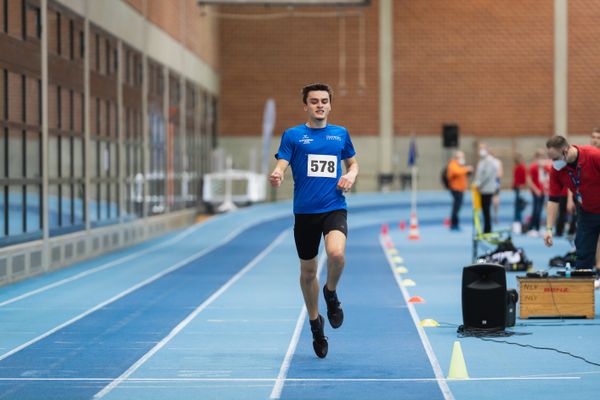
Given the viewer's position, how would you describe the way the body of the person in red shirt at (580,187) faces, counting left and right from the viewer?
facing the viewer and to the left of the viewer

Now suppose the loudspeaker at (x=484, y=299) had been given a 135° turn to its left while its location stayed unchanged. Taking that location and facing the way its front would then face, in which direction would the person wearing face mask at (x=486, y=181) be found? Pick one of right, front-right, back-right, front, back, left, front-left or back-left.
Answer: front-left

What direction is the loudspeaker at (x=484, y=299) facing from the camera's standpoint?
toward the camera

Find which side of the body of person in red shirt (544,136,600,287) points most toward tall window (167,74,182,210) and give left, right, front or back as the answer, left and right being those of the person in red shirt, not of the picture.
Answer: right

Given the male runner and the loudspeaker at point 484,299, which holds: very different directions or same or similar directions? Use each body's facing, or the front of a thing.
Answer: same or similar directions

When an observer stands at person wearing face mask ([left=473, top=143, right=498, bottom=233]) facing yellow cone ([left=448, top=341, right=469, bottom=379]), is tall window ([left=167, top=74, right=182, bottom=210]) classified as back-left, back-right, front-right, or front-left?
back-right

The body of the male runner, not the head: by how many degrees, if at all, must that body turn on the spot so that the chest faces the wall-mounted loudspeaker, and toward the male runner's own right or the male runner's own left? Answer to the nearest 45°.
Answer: approximately 180°

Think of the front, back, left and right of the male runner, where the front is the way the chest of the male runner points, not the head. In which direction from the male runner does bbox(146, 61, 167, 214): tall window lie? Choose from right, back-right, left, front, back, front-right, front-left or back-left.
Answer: back

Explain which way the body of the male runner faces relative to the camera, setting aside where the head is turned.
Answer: toward the camera

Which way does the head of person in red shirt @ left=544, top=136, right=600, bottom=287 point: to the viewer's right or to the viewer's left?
to the viewer's left

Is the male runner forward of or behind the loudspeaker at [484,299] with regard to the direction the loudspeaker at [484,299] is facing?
forward

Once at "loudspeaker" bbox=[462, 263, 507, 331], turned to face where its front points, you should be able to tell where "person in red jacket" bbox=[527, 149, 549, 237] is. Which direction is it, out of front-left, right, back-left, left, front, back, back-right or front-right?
back

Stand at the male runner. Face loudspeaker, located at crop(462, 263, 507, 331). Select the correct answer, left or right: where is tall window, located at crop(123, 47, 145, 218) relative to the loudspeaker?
left

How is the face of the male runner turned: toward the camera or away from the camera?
toward the camera
